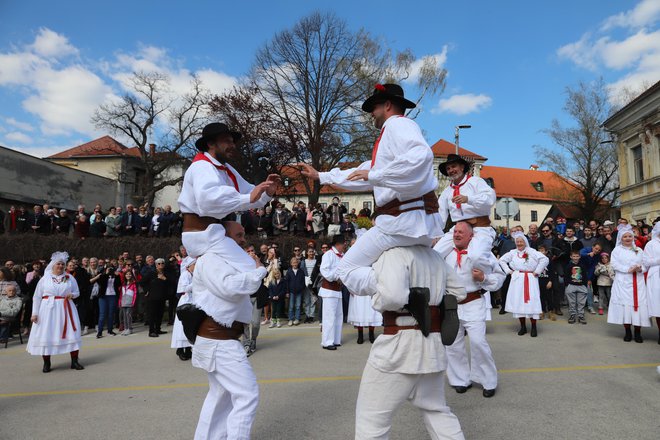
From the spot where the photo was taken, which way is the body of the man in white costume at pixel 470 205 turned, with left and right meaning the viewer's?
facing the viewer and to the left of the viewer

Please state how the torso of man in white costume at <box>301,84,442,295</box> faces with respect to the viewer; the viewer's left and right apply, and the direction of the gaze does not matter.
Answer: facing to the left of the viewer

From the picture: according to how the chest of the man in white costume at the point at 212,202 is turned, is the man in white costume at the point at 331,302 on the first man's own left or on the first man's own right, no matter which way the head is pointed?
on the first man's own left

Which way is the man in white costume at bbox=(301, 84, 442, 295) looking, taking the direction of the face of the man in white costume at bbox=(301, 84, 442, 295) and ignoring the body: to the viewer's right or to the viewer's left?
to the viewer's left

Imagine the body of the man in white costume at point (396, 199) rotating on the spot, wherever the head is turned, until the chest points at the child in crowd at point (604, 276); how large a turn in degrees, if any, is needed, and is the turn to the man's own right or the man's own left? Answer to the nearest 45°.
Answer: approximately 135° to the man's own right

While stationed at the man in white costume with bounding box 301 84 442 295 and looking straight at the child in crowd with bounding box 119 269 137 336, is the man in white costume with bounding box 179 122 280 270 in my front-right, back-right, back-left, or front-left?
front-left

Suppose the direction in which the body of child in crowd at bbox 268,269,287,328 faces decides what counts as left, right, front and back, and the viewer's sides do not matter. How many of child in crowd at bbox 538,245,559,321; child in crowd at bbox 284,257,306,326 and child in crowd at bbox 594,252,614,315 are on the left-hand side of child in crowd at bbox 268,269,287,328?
3

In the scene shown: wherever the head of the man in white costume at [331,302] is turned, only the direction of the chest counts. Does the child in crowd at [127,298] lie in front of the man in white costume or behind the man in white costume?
behind

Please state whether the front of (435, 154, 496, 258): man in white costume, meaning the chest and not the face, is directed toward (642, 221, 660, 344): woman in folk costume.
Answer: no

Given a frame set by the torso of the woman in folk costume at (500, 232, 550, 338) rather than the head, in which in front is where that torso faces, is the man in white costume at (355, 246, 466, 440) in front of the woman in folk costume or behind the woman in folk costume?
in front

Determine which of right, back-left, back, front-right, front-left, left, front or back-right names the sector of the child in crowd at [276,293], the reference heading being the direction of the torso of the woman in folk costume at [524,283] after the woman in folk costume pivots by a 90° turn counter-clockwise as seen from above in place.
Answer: back

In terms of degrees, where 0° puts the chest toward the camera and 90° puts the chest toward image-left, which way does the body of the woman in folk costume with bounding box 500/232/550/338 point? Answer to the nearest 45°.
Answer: approximately 0°

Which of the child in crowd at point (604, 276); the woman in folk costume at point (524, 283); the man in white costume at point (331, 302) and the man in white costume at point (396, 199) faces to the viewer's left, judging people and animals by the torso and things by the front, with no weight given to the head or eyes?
the man in white costume at point (396, 199)

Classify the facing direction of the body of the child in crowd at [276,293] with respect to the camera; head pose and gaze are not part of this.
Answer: toward the camera

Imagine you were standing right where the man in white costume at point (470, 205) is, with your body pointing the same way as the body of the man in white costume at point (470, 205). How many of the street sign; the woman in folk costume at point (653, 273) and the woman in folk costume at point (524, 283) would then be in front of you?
0

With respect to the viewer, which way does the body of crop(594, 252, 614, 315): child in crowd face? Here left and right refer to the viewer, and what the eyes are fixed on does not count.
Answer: facing the viewer
